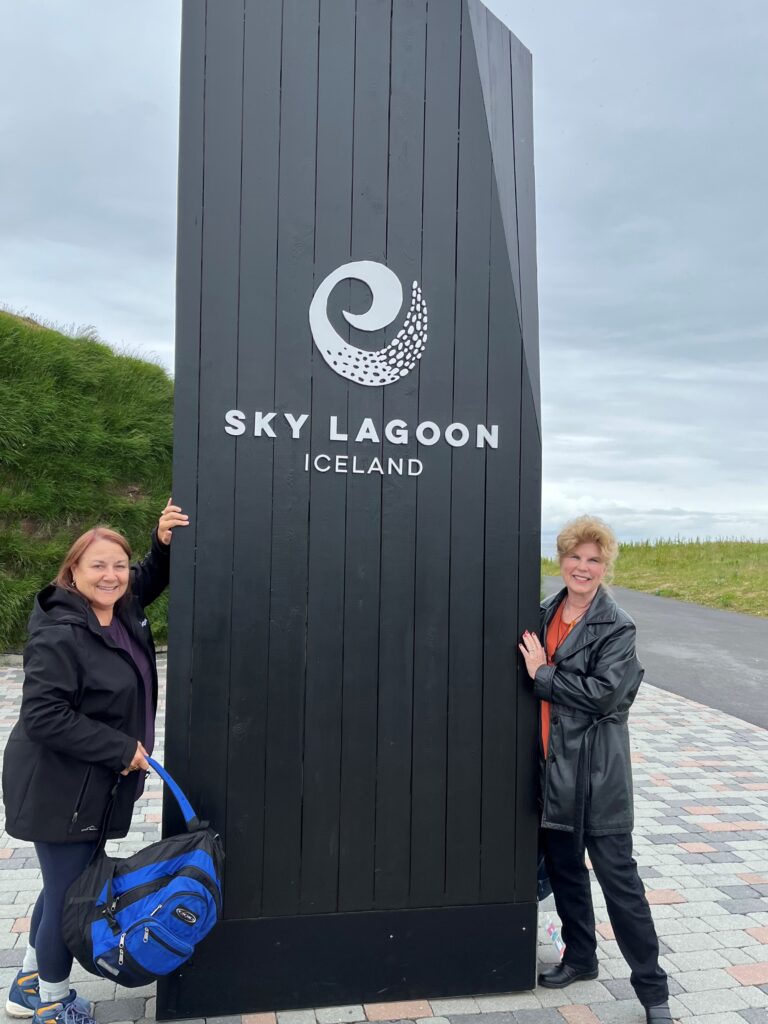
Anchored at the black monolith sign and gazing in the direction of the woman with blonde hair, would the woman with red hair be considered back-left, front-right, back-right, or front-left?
back-right

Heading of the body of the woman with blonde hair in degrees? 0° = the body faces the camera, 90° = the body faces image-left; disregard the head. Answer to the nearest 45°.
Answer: approximately 45°

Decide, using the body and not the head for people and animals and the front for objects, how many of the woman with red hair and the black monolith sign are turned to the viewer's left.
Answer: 0

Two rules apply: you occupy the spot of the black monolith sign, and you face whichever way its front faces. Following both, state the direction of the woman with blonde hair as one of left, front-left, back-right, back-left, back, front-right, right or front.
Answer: left

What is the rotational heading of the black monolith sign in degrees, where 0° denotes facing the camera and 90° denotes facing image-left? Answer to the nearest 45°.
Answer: approximately 0°

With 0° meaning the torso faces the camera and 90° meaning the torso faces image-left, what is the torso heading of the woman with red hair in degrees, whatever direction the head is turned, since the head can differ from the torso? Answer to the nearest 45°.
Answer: approximately 315°

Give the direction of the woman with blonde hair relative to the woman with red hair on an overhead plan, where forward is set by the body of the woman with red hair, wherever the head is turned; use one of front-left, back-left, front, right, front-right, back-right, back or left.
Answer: front-left
